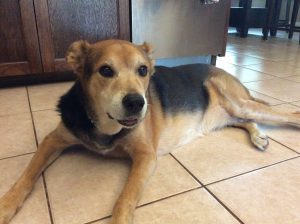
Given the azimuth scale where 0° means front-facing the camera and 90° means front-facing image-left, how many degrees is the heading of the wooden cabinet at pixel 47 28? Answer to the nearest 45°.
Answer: approximately 0°

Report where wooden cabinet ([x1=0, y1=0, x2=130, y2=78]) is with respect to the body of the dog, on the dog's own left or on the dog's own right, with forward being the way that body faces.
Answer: on the dog's own right

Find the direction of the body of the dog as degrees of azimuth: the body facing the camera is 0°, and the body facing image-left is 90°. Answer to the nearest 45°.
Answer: approximately 45°

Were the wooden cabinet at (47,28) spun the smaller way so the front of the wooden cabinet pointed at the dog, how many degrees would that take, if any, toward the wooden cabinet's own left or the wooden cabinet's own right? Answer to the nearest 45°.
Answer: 0° — it already faces it
